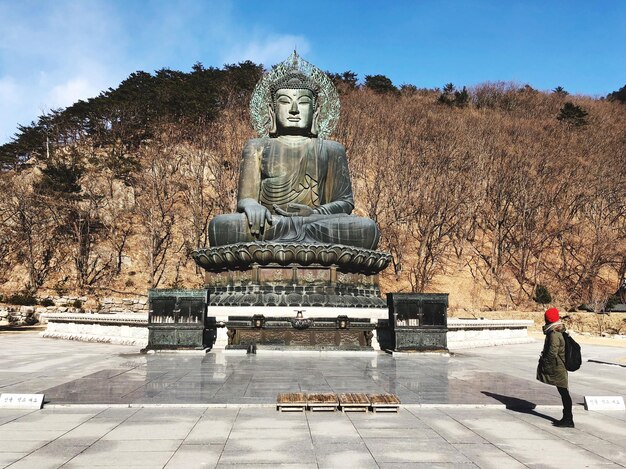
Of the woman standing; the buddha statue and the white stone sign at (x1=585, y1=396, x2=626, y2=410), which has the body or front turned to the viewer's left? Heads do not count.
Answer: the woman standing

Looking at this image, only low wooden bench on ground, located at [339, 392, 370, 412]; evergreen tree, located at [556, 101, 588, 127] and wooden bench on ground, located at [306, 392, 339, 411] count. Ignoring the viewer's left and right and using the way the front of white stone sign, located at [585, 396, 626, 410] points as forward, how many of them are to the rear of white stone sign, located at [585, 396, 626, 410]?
1

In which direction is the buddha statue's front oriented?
toward the camera

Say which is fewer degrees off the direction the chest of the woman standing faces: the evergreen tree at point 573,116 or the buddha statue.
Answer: the buddha statue

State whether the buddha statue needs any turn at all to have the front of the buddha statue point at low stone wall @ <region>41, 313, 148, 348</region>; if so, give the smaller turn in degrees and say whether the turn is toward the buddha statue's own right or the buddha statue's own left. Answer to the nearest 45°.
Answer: approximately 90° to the buddha statue's own right

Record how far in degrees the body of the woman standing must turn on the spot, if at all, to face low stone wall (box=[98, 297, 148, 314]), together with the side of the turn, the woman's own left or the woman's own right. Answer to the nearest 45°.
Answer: approximately 45° to the woman's own right

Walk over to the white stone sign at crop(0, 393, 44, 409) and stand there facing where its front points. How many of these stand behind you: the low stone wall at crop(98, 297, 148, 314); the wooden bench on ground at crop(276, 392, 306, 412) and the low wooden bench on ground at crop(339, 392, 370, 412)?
1

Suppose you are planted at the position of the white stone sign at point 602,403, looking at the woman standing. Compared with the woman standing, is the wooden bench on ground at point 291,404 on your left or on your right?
right

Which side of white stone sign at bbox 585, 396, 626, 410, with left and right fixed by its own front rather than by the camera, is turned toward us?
front

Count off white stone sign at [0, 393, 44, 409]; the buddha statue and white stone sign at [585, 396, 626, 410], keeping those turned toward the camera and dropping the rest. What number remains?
3

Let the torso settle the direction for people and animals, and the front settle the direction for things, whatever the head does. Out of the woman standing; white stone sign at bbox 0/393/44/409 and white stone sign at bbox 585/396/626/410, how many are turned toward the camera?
2

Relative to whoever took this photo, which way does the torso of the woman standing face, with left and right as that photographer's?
facing to the left of the viewer
